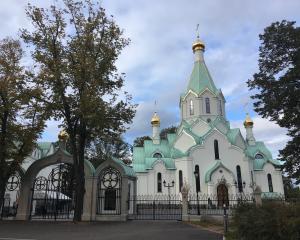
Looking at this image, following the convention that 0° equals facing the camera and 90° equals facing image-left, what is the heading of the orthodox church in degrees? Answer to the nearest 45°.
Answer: approximately 0°

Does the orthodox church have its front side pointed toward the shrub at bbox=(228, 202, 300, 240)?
yes

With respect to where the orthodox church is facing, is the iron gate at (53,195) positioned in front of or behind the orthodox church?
in front

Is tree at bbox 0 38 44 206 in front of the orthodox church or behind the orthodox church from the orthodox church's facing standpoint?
in front

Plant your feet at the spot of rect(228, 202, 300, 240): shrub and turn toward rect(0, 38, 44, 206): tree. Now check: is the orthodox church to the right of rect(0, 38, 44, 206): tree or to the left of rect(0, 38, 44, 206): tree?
right
